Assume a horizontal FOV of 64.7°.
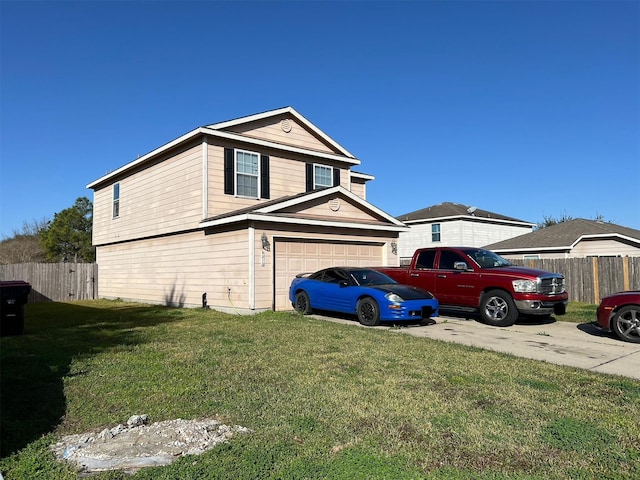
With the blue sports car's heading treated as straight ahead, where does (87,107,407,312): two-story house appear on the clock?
The two-story house is roughly at 6 o'clock from the blue sports car.

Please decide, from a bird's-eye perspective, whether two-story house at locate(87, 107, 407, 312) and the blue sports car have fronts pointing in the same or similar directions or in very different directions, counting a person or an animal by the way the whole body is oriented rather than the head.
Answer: same or similar directions

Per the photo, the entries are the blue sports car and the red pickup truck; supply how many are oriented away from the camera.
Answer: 0

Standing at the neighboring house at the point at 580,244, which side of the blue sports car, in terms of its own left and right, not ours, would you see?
left

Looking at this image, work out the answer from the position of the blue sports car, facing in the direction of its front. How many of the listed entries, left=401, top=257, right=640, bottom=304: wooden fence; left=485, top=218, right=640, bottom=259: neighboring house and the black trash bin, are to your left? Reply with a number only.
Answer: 2

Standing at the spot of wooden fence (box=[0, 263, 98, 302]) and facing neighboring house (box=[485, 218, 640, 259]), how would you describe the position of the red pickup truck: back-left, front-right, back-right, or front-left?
front-right

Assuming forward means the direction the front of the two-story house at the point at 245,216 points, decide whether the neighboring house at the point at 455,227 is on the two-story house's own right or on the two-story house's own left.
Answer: on the two-story house's own left

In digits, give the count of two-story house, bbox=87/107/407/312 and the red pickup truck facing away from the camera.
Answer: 0

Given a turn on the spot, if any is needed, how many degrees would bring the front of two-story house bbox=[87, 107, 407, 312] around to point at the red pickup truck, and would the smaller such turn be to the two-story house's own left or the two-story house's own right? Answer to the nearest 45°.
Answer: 0° — it already faces it

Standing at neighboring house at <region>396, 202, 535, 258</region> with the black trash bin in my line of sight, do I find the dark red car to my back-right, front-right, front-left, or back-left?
front-left

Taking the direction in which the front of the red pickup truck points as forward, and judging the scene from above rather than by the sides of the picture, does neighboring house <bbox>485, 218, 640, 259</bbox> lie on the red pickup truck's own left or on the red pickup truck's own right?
on the red pickup truck's own left

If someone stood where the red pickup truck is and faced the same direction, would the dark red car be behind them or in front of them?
in front

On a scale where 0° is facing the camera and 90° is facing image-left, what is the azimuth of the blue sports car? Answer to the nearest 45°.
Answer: approximately 315°

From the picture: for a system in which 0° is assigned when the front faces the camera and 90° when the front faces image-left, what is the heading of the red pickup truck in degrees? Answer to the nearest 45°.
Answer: approximately 315°

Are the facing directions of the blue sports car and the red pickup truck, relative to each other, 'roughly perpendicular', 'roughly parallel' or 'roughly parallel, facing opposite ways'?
roughly parallel
